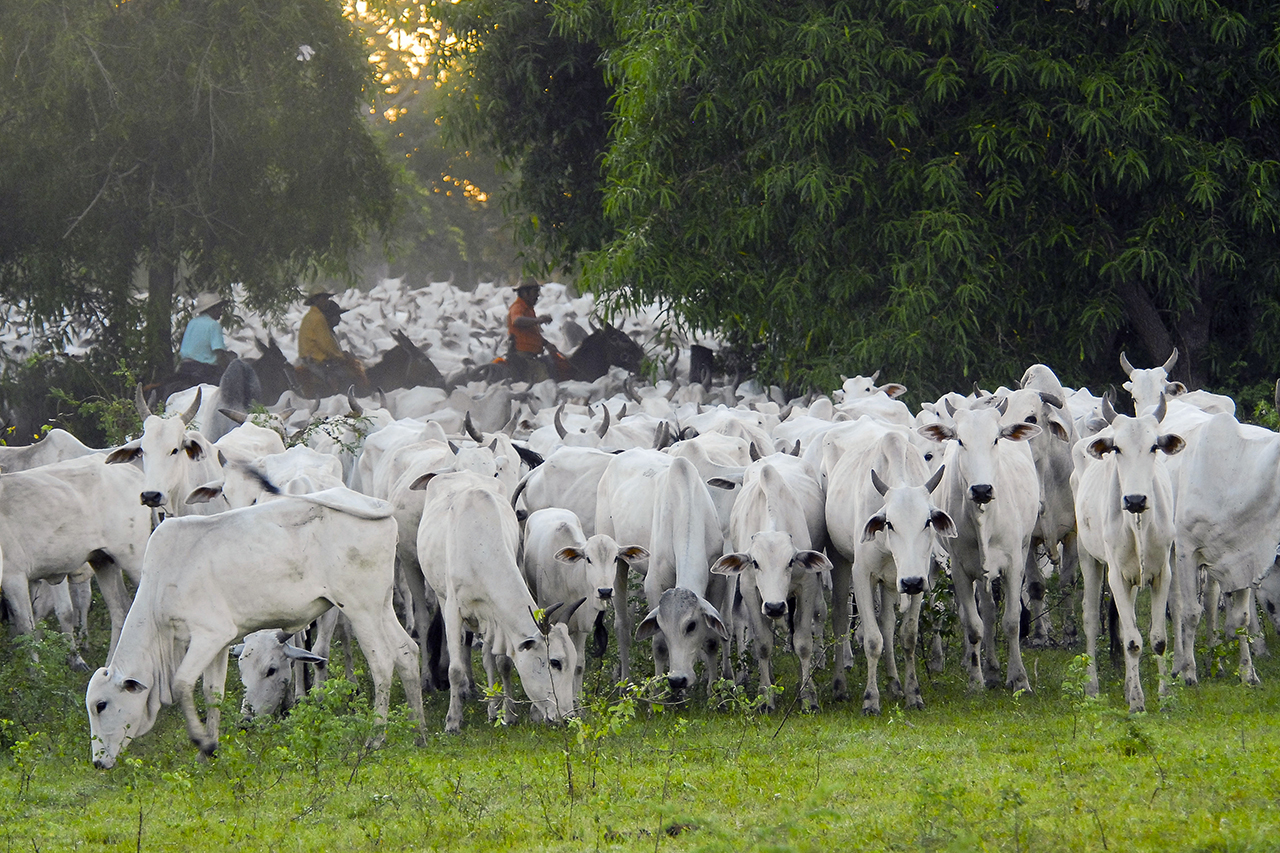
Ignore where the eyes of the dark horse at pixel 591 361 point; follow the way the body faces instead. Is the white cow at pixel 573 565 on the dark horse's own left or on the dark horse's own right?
on the dark horse's own right

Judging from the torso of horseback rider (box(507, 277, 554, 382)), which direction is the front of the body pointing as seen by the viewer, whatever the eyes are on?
to the viewer's right

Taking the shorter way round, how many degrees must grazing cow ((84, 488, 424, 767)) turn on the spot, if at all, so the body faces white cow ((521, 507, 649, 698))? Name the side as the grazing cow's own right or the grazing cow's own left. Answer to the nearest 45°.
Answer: approximately 135° to the grazing cow's own right

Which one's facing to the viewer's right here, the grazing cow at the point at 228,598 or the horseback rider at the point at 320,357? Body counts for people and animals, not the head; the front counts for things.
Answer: the horseback rider

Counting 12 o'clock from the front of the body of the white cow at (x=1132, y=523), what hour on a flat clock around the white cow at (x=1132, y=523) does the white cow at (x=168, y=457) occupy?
the white cow at (x=168, y=457) is roughly at 3 o'clock from the white cow at (x=1132, y=523).

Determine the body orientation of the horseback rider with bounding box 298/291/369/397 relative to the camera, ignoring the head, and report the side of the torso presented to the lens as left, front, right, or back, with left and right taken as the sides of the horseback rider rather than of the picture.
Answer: right

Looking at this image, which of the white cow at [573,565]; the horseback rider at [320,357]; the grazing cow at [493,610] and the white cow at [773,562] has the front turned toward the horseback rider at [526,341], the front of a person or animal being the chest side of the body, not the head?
the horseback rider at [320,357]

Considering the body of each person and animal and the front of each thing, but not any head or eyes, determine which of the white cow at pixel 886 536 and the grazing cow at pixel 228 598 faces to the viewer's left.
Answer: the grazing cow

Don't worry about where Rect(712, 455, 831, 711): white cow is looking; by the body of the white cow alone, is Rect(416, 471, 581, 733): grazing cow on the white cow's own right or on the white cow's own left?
on the white cow's own right

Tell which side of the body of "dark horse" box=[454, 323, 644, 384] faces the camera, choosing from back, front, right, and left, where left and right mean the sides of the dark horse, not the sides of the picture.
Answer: right

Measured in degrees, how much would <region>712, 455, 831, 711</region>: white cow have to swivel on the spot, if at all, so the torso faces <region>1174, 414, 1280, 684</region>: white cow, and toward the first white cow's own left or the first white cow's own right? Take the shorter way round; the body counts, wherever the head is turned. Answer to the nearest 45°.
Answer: approximately 90° to the first white cow's own left
